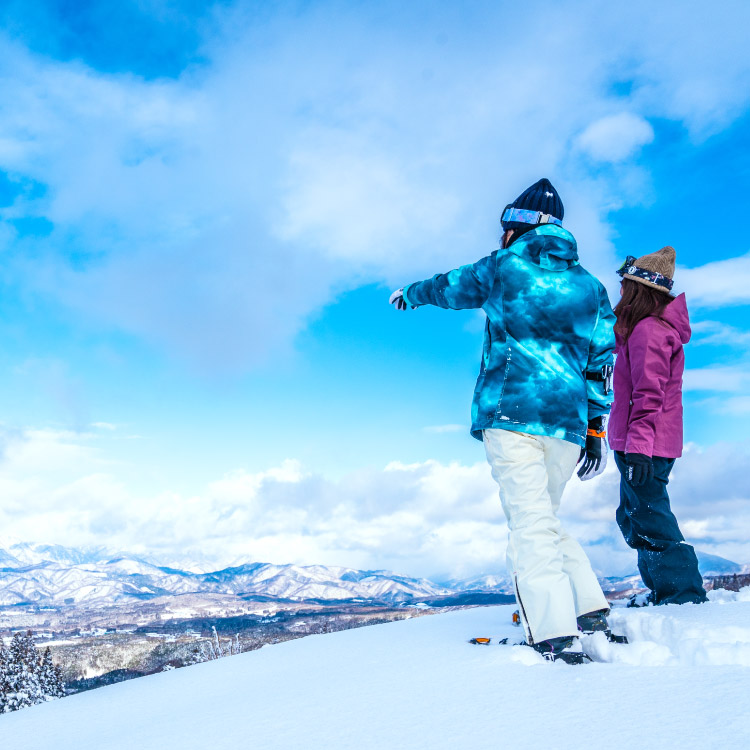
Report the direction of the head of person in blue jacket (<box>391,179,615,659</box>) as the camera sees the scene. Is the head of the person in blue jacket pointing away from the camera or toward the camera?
away from the camera

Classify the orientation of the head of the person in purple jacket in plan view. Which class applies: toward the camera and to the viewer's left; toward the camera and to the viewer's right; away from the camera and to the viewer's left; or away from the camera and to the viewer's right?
away from the camera and to the viewer's left

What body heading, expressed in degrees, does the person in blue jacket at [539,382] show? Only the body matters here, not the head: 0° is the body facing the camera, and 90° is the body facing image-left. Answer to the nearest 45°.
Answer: approximately 135°

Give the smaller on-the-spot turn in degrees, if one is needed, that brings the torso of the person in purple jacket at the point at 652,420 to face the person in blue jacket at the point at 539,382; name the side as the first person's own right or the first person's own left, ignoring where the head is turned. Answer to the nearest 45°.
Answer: approximately 90° to the first person's own left

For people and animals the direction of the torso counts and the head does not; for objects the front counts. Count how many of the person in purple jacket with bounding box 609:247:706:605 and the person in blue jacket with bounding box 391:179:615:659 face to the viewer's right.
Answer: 0

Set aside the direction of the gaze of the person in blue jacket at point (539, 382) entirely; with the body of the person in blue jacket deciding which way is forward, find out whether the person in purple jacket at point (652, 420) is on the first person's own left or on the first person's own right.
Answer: on the first person's own right
